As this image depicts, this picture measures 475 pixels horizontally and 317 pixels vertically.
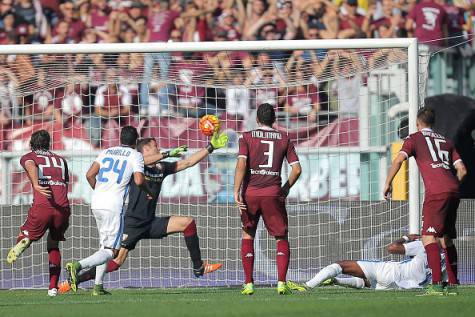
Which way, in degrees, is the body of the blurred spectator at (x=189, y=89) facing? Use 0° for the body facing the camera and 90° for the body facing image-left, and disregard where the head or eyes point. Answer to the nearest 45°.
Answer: approximately 0°

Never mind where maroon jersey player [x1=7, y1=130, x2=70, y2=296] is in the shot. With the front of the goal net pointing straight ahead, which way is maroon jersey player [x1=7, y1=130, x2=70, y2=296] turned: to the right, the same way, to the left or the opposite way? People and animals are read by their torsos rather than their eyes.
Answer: the opposite way

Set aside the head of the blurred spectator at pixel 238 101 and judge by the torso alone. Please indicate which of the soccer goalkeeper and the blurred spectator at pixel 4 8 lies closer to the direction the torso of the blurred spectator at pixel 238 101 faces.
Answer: the soccer goalkeeper

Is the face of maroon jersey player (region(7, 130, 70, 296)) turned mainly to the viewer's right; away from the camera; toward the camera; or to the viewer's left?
away from the camera

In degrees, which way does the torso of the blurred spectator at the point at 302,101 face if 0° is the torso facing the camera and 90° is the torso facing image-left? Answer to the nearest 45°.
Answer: approximately 0°

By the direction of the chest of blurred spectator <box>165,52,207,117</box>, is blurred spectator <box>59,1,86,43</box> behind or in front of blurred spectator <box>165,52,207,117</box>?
behind

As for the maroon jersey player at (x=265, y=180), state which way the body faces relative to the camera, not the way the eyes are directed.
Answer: away from the camera

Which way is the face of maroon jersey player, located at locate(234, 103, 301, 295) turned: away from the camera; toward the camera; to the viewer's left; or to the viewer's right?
away from the camera

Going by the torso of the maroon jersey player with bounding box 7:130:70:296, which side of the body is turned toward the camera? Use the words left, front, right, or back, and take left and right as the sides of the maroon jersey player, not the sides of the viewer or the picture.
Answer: back
